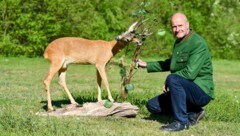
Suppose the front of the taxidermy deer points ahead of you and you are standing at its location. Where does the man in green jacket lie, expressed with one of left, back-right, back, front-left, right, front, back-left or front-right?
front-right

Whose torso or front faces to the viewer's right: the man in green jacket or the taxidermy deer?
the taxidermy deer

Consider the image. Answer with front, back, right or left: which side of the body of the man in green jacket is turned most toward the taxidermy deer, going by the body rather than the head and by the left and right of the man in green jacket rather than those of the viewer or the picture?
right

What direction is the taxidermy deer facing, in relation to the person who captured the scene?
facing to the right of the viewer

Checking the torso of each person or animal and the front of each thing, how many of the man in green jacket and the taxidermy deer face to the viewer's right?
1

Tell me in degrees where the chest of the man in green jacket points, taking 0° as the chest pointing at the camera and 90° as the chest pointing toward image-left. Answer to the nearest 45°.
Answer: approximately 45°
